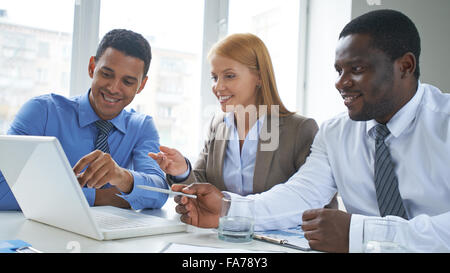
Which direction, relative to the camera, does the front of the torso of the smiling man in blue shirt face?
toward the camera

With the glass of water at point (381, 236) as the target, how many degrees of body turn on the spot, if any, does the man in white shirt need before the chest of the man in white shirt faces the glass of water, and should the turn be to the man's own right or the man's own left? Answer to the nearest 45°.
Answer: approximately 45° to the man's own left

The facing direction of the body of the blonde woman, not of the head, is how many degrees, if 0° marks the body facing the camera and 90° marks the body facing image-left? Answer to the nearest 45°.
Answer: approximately 45°

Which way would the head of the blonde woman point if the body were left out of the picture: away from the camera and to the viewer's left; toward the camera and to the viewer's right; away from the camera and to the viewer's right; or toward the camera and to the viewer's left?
toward the camera and to the viewer's left

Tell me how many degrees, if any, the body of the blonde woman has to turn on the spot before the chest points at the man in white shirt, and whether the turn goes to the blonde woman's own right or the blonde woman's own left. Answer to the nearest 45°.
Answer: approximately 90° to the blonde woman's own left

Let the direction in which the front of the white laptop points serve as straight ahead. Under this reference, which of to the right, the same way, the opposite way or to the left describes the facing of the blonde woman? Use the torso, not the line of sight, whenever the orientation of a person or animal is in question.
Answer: the opposite way

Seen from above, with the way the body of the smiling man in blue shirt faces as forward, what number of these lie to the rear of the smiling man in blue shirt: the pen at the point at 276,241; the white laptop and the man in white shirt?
0

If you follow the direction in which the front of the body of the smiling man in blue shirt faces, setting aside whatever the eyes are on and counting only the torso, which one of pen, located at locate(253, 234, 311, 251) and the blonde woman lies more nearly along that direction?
the pen

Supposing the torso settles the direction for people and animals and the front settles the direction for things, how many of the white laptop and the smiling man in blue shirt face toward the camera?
1

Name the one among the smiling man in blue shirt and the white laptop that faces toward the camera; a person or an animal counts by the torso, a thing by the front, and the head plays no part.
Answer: the smiling man in blue shirt

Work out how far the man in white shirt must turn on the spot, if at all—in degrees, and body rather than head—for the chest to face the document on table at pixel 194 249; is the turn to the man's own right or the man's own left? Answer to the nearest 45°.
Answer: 0° — they already face it

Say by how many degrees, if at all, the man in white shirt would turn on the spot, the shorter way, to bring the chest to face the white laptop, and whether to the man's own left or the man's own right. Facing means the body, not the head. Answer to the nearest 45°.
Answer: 0° — they already face it

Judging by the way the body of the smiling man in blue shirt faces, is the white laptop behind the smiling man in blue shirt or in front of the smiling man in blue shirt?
in front

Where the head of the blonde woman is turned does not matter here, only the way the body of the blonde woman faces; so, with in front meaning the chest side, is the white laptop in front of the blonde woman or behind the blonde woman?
in front
